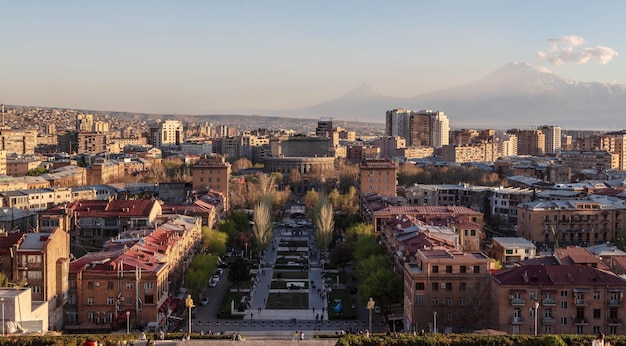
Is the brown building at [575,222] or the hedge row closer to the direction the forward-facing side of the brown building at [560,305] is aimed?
the hedge row

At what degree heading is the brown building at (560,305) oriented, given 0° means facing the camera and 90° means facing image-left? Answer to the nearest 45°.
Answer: approximately 0°

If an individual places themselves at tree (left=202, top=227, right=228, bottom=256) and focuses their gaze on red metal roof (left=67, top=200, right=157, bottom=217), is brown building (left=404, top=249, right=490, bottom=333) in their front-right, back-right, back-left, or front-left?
back-left

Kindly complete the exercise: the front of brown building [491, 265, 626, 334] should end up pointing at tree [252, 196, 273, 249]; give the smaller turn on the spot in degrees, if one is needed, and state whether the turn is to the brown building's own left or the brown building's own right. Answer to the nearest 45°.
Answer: approximately 135° to the brown building's own right

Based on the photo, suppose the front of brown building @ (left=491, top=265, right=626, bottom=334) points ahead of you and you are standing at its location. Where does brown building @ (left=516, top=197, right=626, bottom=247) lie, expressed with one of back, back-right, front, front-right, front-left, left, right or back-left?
back

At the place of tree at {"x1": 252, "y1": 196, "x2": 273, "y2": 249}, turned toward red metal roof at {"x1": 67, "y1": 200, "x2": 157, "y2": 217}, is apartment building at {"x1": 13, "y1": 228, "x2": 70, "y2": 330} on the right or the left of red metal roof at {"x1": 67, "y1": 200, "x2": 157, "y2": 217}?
left
